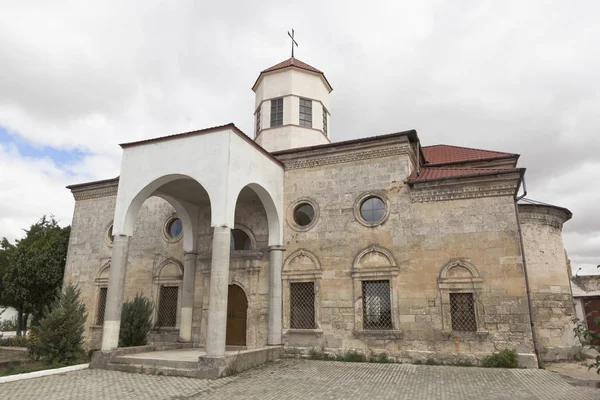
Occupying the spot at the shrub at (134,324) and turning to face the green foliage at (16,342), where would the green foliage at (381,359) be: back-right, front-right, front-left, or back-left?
back-right

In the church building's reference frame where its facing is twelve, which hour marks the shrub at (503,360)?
The shrub is roughly at 8 o'clock from the church building.

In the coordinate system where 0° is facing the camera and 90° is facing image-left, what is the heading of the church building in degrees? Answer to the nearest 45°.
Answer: approximately 45°

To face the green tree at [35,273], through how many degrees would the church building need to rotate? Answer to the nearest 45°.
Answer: approximately 45° to its right

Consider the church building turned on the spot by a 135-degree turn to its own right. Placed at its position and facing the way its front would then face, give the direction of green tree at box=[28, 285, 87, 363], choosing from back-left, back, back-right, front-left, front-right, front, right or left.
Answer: left

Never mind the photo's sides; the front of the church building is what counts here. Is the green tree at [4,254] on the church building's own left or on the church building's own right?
on the church building's own right
